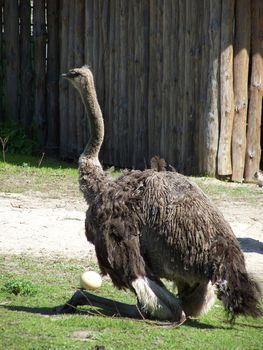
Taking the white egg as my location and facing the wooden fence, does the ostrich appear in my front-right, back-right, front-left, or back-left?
back-right

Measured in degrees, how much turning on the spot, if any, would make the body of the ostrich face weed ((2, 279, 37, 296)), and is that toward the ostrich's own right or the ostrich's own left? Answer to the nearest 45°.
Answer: approximately 45° to the ostrich's own right

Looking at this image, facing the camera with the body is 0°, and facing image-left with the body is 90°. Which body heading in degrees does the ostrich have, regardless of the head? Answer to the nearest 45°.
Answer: approximately 90°

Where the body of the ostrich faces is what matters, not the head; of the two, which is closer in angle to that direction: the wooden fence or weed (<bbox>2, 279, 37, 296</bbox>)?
the weed

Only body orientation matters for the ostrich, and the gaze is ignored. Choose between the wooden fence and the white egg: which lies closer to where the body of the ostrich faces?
the white egg

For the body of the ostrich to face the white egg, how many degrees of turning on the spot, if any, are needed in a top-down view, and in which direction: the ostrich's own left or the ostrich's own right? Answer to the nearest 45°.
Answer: approximately 45° to the ostrich's own right

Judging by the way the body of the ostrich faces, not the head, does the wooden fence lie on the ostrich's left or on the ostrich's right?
on the ostrich's right
